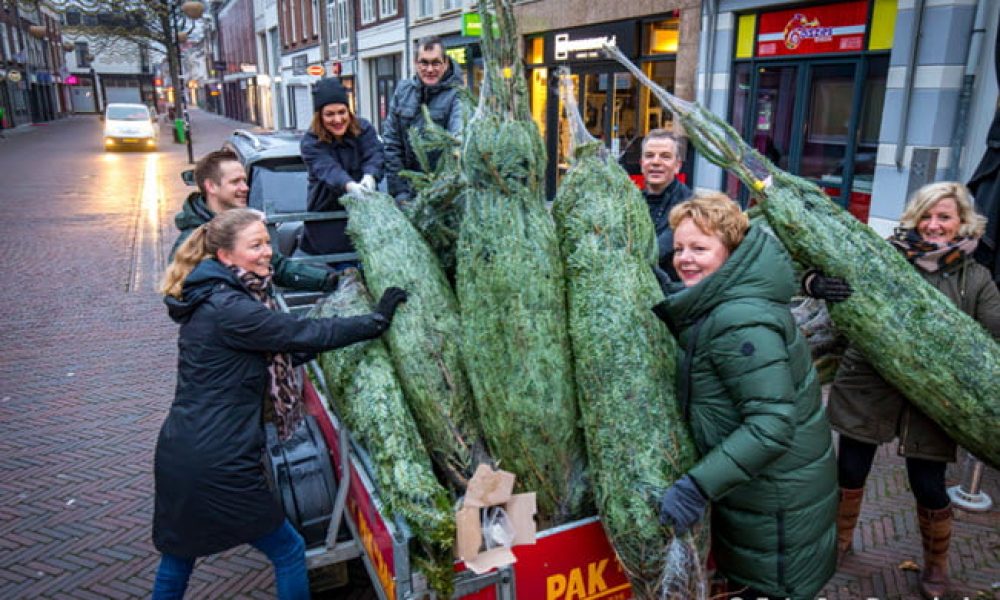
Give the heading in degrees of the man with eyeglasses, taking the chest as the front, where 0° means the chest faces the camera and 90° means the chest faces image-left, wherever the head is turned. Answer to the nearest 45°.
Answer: approximately 0°

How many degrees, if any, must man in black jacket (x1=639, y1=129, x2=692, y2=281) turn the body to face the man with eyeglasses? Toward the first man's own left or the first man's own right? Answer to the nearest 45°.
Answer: approximately 135° to the first man's own right

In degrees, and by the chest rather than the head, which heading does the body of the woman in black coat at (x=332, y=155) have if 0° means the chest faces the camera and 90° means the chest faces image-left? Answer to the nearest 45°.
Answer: approximately 315°

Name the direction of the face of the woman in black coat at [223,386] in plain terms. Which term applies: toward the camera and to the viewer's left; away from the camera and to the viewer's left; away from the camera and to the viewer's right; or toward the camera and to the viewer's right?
toward the camera and to the viewer's right

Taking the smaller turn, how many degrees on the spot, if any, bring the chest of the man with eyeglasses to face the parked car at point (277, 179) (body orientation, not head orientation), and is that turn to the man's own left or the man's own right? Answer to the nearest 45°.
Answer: approximately 135° to the man's own right

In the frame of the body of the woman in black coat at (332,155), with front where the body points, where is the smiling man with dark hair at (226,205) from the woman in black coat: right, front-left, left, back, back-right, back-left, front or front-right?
right

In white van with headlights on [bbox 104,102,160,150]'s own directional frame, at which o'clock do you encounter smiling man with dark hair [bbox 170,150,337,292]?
The smiling man with dark hair is roughly at 12 o'clock from the white van with headlights on.

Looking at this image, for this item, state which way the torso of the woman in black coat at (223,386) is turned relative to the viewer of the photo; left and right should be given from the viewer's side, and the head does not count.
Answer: facing to the right of the viewer

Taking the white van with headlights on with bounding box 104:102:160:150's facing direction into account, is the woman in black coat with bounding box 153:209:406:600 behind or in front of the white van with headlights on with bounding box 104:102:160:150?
in front

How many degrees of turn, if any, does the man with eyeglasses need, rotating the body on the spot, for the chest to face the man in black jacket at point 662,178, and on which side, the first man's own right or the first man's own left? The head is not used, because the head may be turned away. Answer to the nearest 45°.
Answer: approximately 45° to the first man's own left

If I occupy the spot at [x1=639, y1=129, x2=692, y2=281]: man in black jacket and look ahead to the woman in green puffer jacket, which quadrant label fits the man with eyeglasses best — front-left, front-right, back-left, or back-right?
back-right
